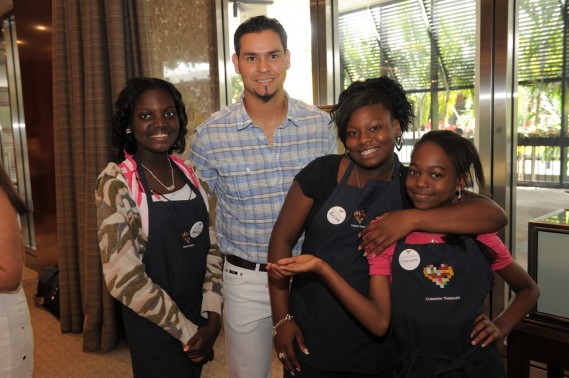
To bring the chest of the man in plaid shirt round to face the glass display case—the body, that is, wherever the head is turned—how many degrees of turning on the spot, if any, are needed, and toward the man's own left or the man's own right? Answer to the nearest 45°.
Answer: approximately 90° to the man's own left

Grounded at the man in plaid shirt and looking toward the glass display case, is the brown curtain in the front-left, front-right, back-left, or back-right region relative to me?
back-left

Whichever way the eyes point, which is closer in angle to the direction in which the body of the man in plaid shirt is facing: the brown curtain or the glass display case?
the glass display case

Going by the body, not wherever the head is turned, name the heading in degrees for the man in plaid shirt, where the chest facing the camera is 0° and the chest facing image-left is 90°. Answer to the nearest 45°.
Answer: approximately 0°

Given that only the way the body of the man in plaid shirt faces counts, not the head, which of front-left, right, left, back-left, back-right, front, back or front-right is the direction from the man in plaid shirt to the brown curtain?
back-right
